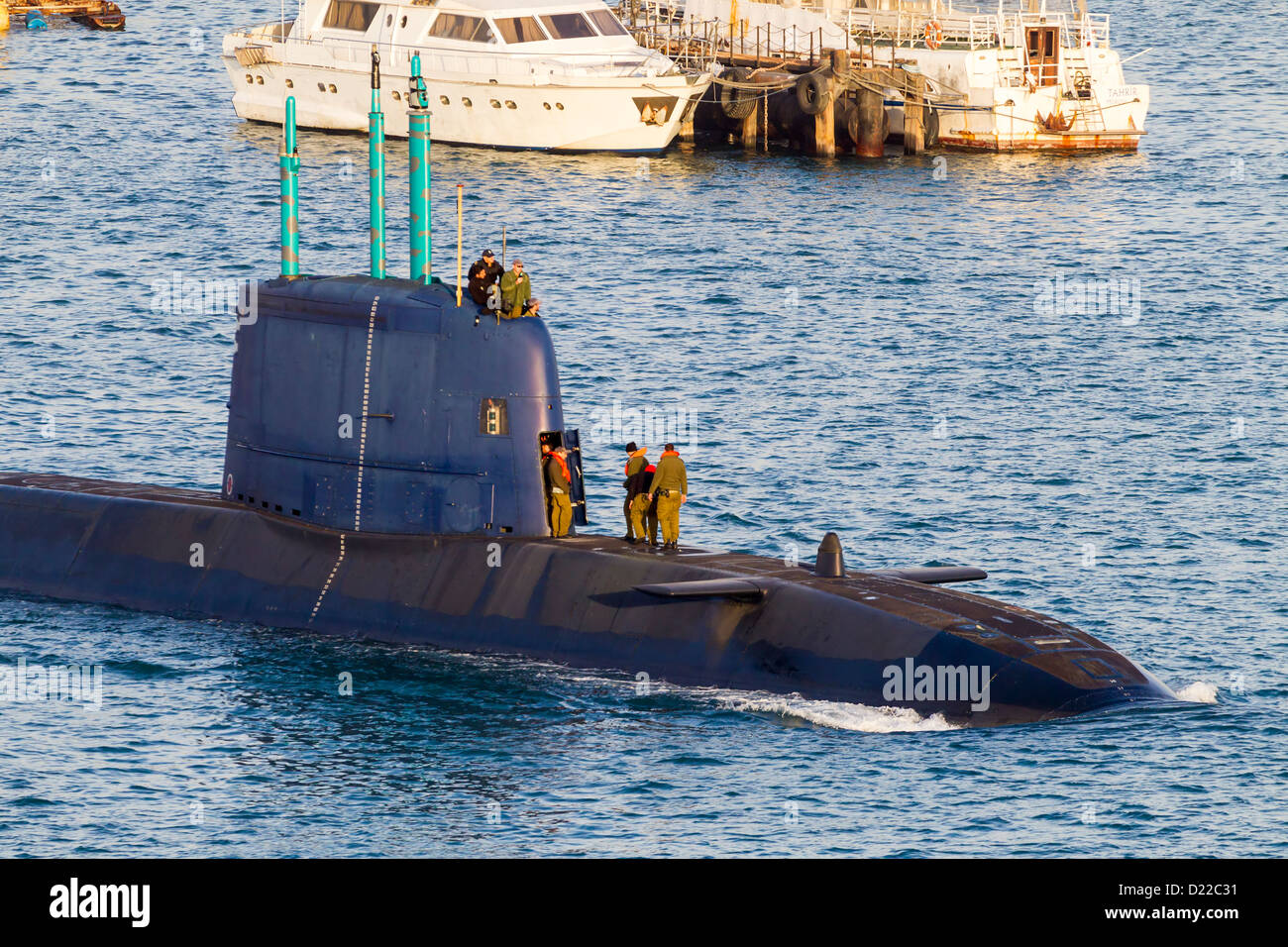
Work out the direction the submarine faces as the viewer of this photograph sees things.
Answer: facing the viewer and to the right of the viewer
